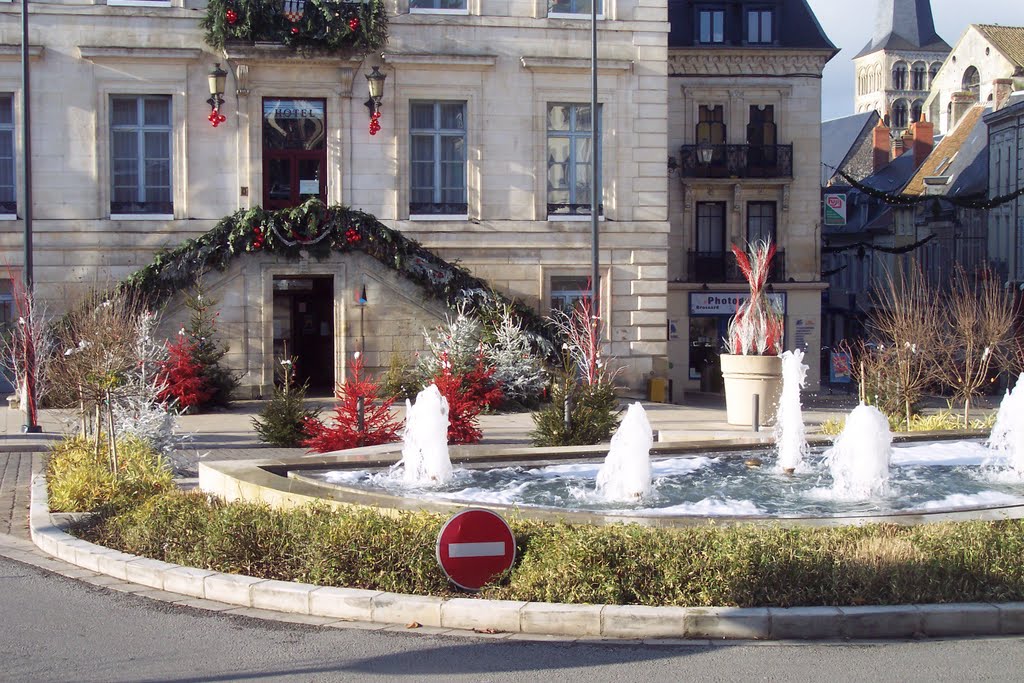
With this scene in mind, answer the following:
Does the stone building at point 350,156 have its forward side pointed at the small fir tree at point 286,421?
yes

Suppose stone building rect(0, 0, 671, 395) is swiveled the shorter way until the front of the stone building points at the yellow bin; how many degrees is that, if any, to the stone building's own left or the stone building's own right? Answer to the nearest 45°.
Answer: approximately 90° to the stone building's own left

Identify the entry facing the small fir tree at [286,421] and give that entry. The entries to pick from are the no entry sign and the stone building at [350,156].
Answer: the stone building

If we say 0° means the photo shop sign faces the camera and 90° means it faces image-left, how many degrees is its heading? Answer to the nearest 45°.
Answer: approximately 0°

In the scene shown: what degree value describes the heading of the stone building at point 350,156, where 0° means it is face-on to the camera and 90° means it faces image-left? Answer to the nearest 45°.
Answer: approximately 0°

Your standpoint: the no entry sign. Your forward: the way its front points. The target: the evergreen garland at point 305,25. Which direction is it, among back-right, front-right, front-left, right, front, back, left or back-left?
back

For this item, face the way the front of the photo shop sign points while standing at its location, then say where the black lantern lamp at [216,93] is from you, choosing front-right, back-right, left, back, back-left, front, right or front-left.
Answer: front-right

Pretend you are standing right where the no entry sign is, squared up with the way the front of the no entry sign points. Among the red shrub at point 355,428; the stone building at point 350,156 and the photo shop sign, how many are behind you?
3

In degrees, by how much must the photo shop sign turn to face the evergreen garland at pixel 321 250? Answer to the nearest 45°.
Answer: approximately 45° to its right

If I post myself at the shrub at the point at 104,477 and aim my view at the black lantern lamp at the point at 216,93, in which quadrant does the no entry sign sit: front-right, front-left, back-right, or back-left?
back-right

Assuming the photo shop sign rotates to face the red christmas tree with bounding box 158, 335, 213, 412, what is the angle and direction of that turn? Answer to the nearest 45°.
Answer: approximately 45° to its right

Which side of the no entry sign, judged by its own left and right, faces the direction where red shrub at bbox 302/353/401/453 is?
back
